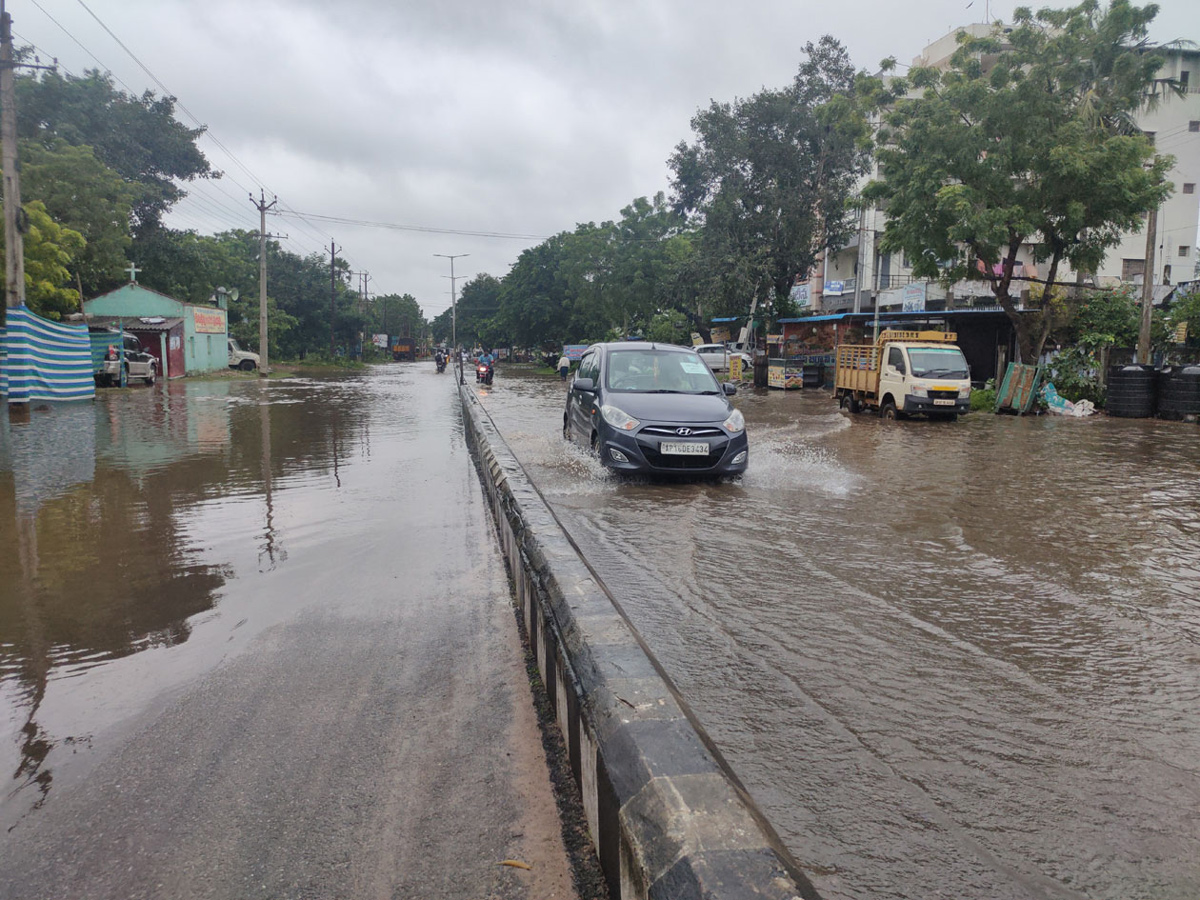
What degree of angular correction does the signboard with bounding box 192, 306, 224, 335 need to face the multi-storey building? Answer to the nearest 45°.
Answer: approximately 45° to its left

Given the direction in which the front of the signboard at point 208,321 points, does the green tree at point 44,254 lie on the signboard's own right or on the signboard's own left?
on the signboard's own right

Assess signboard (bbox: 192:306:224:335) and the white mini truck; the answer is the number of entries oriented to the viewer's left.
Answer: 0

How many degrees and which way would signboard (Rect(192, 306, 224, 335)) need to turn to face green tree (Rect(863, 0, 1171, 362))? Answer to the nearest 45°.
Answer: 0° — it already faces it

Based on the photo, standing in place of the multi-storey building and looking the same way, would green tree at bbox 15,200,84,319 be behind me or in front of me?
in front

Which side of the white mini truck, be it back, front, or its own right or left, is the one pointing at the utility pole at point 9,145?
right

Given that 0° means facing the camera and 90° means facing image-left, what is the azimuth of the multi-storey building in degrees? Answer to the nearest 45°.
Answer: approximately 45°

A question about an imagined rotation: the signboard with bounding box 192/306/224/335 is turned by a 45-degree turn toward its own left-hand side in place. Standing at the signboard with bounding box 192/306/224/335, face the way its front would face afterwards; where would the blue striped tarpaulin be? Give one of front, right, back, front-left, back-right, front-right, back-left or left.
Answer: right

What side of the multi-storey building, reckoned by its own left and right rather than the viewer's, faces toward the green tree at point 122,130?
front

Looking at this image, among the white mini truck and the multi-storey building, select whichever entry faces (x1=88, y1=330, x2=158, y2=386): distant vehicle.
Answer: the multi-storey building

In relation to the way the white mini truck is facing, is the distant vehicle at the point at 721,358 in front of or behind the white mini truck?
behind

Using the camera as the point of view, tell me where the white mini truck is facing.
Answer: facing the viewer and to the right of the viewer

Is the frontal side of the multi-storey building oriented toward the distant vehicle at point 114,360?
yes

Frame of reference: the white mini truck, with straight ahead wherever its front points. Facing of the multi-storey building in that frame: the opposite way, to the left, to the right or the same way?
to the right

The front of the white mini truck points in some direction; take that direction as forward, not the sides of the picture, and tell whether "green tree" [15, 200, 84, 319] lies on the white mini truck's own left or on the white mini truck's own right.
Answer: on the white mini truck's own right

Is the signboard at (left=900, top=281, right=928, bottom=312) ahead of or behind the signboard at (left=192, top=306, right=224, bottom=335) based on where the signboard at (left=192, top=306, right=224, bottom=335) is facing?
ahead

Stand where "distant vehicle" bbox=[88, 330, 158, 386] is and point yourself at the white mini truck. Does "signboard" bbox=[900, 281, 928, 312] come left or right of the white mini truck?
left

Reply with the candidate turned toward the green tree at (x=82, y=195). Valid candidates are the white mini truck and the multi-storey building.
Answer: the multi-storey building

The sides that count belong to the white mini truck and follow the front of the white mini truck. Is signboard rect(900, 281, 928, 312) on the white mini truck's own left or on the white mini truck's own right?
on the white mini truck's own left
